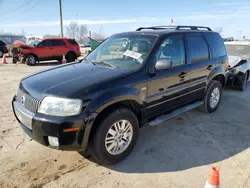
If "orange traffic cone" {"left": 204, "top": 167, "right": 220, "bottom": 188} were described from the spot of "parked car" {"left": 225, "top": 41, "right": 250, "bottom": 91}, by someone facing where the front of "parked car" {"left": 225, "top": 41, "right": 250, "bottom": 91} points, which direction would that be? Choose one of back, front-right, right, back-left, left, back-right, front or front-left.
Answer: front-left

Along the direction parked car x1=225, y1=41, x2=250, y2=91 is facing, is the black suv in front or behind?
in front

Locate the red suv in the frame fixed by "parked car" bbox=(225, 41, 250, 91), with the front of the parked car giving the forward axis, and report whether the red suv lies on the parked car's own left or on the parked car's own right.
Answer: on the parked car's own right

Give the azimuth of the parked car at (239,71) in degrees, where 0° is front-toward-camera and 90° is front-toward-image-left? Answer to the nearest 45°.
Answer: approximately 45°

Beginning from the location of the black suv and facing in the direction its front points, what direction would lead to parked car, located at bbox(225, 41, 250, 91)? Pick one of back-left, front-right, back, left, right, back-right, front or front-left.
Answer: back

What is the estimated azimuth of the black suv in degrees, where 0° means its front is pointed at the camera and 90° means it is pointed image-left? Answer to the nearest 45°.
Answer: approximately 45°

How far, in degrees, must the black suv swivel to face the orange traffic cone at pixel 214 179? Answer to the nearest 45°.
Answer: approximately 90° to its left

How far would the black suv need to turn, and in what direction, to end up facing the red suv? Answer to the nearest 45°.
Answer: approximately 135° to its right
